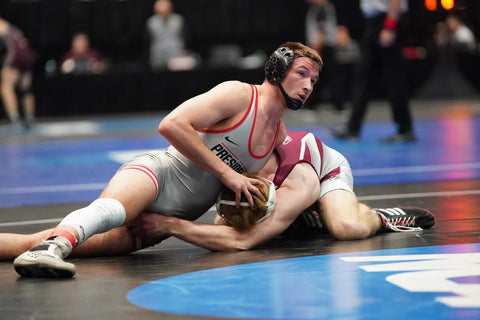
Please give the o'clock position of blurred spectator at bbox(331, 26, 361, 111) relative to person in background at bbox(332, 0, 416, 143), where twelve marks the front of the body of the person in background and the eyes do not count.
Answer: The blurred spectator is roughly at 3 o'clock from the person in background.

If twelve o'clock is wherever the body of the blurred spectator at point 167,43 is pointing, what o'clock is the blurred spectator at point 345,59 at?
the blurred spectator at point 345,59 is roughly at 9 o'clock from the blurred spectator at point 167,43.

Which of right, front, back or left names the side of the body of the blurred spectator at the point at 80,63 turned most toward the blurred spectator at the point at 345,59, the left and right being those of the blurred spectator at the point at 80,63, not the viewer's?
left

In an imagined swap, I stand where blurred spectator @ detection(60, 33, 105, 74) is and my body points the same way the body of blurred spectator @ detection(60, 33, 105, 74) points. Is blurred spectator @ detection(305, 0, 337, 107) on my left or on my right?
on my left

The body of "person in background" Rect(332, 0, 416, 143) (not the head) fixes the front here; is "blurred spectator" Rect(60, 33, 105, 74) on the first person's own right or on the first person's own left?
on the first person's own right
